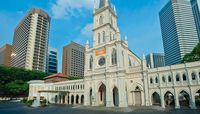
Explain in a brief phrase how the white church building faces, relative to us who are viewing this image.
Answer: facing the viewer and to the left of the viewer
